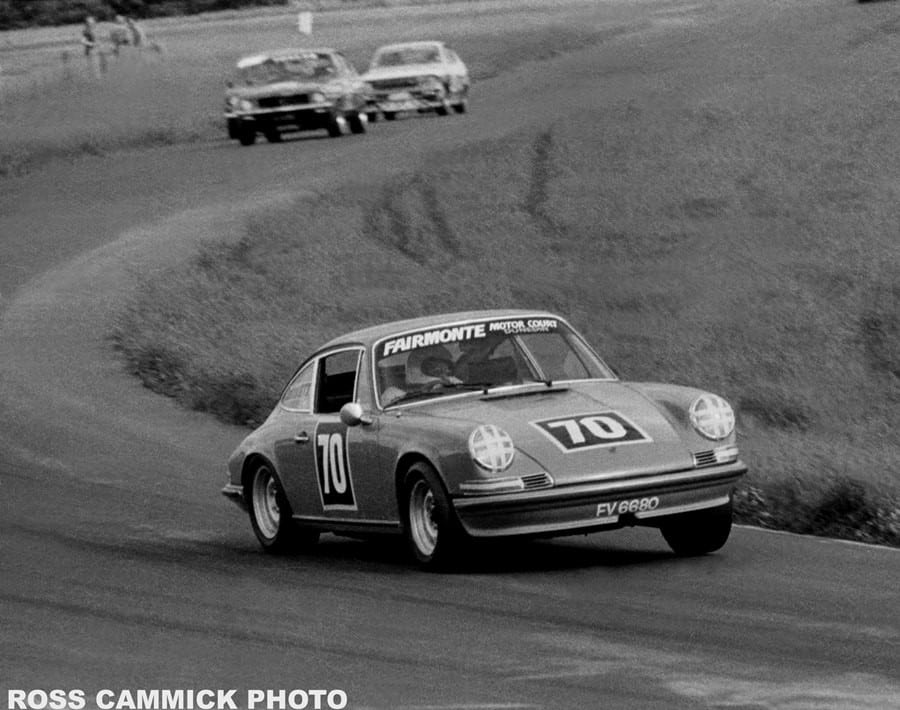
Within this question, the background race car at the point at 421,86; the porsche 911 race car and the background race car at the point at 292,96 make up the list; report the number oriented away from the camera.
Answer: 0

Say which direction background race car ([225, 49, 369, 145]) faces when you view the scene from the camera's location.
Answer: facing the viewer and to the left of the viewer

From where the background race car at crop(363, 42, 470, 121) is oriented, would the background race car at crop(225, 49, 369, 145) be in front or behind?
in front

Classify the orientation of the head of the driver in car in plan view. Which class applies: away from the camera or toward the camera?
toward the camera

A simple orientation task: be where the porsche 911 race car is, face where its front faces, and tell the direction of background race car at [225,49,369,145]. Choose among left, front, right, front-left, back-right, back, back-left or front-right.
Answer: back-left

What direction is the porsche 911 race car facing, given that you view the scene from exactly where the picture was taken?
facing the viewer and to the right of the viewer

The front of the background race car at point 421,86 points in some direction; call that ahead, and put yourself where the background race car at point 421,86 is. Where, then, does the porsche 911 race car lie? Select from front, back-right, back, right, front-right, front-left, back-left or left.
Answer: front-left

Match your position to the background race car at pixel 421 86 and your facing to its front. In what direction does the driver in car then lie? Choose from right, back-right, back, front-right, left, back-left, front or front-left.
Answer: front-left

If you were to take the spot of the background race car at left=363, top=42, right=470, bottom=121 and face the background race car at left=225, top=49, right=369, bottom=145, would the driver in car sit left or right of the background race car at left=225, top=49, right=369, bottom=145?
left

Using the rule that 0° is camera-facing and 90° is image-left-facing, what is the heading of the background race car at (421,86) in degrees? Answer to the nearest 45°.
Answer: approximately 45°

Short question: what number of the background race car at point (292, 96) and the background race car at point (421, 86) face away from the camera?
0

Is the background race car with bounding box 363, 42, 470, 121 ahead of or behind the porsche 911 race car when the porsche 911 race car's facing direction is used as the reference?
behind
